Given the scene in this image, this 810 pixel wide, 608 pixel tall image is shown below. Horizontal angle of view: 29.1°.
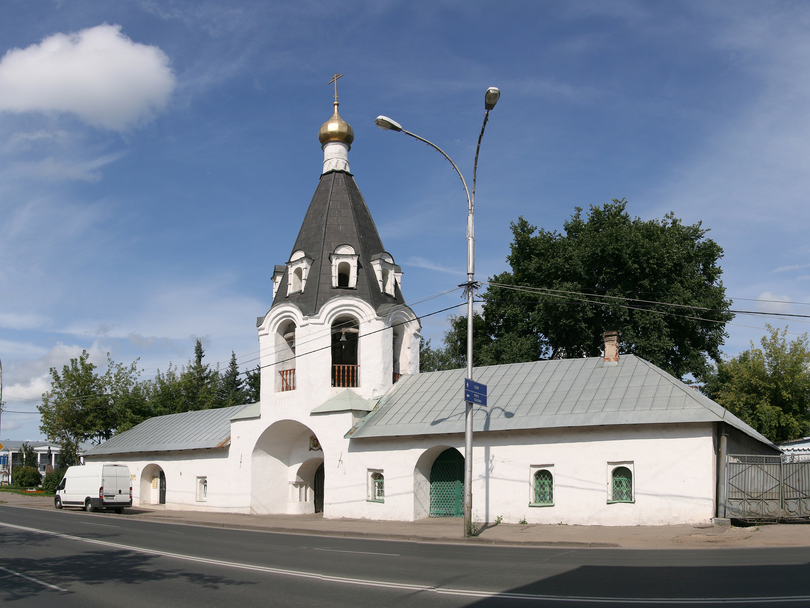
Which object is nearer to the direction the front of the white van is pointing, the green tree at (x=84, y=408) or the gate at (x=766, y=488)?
the green tree

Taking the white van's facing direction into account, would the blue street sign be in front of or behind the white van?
behind

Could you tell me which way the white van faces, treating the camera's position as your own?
facing away from the viewer and to the left of the viewer

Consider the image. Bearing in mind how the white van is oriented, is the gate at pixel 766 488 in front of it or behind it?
behind

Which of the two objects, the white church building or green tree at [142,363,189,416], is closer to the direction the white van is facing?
the green tree

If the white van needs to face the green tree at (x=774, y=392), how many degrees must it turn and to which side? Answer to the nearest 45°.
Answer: approximately 135° to its right

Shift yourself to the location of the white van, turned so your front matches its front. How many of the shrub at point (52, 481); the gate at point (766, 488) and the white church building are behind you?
2

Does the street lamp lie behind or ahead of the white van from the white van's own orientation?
behind

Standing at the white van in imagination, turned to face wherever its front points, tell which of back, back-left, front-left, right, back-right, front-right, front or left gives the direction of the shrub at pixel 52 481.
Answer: front-right

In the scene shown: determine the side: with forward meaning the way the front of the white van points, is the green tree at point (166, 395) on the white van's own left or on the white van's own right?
on the white van's own right

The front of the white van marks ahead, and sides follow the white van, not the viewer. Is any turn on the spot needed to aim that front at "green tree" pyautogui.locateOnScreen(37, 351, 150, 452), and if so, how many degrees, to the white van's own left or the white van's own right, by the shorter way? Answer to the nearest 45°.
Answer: approximately 45° to the white van's own right

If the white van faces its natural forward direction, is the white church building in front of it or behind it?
behind
